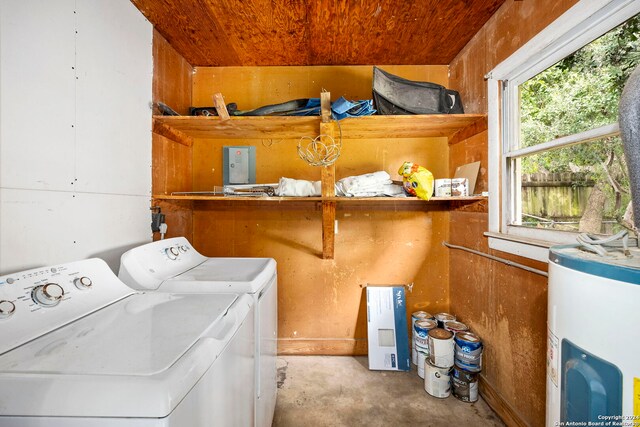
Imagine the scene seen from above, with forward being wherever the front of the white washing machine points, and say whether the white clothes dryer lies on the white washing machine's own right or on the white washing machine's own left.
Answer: on the white washing machine's own left

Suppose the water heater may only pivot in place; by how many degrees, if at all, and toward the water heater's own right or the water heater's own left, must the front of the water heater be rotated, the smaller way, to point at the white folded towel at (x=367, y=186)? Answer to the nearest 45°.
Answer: approximately 90° to the water heater's own right

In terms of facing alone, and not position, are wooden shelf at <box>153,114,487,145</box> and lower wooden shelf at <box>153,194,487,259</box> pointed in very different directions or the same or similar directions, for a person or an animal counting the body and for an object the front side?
same or similar directions

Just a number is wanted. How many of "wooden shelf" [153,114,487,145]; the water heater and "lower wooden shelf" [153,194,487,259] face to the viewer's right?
0

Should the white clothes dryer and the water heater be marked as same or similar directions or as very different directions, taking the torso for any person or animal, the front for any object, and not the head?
very different directions

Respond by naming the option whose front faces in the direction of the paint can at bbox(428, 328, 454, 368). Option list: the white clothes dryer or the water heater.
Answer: the white clothes dryer

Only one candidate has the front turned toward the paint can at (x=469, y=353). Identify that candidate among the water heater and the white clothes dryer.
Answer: the white clothes dryer

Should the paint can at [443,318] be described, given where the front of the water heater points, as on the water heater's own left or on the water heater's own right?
on the water heater's own right

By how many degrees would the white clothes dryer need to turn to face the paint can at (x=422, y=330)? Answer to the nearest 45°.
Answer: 0° — it already faces it

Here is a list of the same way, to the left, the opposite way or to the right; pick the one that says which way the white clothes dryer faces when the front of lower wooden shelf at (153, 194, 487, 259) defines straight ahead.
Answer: to the left

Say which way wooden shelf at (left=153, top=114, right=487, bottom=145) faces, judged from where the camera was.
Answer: facing the viewer

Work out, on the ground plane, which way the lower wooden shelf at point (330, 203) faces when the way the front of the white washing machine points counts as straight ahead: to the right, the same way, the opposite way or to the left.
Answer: to the right

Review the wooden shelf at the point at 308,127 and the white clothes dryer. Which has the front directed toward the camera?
the wooden shelf

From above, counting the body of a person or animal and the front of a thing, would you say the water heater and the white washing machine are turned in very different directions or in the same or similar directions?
very different directions

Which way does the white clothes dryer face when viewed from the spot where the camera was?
facing to the right of the viewer

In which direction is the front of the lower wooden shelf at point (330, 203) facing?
toward the camera

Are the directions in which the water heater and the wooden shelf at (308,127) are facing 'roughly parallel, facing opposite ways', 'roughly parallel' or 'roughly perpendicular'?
roughly perpendicular
